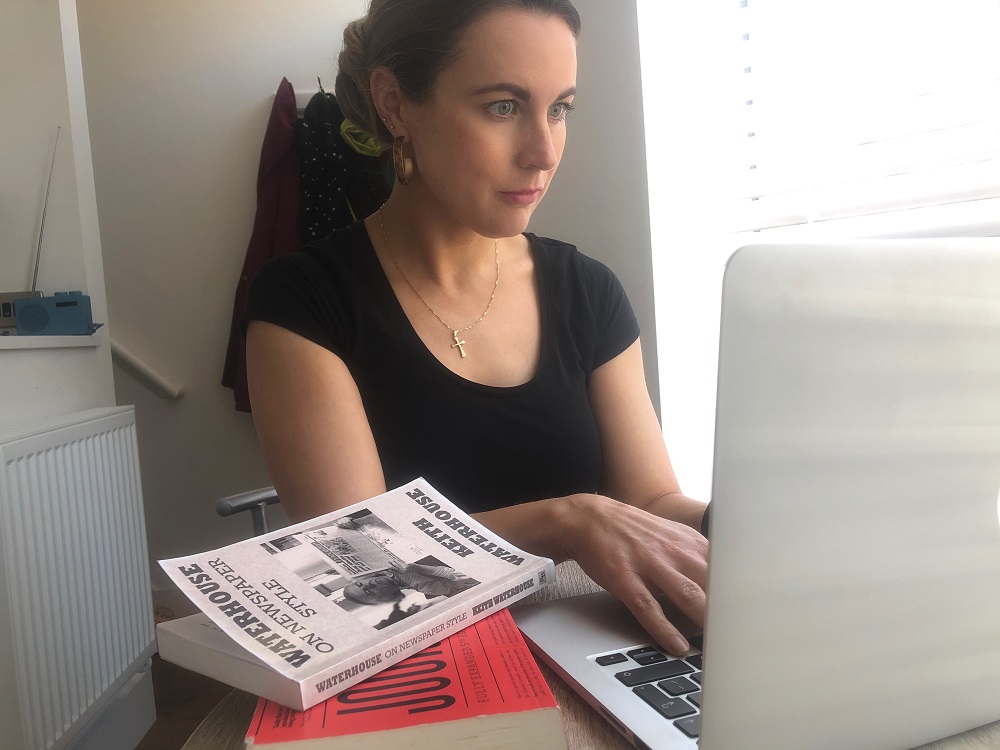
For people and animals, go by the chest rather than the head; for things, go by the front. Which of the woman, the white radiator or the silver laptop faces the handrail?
the silver laptop

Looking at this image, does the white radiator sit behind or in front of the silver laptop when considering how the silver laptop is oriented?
in front

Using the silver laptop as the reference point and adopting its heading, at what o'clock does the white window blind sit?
The white window blind is roughly at 2 o'clock from the silver laptop.

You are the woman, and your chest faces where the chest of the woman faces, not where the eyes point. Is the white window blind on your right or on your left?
on your left

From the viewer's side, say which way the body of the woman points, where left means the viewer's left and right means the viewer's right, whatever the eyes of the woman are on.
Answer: facing the viewer and to the right of the viewer

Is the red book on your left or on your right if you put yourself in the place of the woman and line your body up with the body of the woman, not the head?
on your right

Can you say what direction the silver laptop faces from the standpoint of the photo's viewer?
facing away from the viewer and to the left of the viewer

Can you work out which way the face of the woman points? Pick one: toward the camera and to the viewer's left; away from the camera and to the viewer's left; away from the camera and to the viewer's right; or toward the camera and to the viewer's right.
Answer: toward the camera and to the viewer's right

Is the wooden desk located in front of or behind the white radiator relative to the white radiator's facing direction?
in front

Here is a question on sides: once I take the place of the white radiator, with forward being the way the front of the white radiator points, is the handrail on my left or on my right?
on my left

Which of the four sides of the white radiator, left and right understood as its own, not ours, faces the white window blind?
front

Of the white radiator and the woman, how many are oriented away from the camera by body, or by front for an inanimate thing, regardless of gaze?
0

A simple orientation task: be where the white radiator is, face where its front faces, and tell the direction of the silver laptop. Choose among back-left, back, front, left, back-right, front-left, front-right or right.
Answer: front-right

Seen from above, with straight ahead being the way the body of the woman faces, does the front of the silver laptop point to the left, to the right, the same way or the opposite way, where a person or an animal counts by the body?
the opposite way
